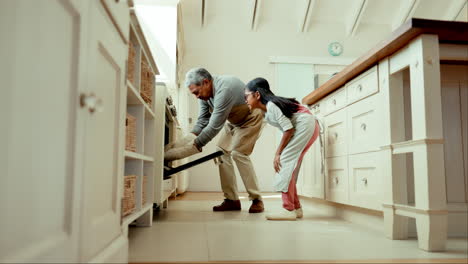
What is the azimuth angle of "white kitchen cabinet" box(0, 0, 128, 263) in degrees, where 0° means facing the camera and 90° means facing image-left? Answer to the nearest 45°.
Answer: approximately 315°

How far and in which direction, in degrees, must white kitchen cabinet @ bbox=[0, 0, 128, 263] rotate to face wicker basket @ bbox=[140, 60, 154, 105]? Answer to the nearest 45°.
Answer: approximately 135° to its left

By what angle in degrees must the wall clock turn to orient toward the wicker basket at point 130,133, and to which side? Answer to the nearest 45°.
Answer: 0° — it already faces it

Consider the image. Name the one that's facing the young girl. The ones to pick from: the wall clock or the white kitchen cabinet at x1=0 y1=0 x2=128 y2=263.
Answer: the wall clock

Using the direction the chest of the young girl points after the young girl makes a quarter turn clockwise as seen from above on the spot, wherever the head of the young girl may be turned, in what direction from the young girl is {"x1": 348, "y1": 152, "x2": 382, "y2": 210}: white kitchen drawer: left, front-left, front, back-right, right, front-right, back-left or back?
back-right

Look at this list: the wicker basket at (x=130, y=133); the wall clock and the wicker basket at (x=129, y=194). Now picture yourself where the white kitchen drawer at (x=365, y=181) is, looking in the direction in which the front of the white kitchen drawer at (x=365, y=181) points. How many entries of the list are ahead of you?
2

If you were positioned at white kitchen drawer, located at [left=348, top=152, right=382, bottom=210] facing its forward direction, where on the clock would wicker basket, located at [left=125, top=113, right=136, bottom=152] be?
The wicker basket is roughly at 12 o'clock from the white kitchen drawer.

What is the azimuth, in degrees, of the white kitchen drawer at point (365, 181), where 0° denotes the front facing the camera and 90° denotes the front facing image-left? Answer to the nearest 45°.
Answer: approximately 45°

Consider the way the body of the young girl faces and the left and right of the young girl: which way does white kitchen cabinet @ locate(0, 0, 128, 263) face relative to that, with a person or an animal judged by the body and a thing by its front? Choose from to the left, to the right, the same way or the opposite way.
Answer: the opposite way

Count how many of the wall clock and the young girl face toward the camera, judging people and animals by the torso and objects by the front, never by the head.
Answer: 1

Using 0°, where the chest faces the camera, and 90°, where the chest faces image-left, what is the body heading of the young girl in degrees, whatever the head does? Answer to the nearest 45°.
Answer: approximately 90°
